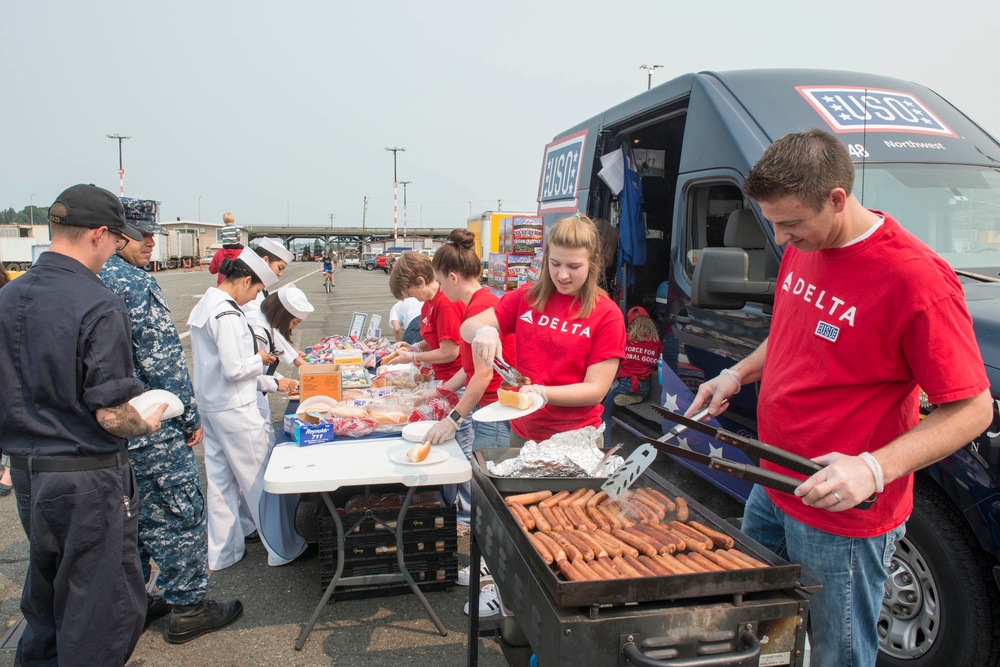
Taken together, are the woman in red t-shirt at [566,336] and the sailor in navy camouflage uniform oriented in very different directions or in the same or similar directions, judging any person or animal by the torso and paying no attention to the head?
very different directions

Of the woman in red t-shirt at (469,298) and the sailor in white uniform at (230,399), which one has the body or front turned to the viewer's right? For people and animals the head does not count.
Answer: the sailor in white uniform

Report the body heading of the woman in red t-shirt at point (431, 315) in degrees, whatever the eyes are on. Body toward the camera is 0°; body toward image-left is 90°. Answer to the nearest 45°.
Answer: approximately 90°

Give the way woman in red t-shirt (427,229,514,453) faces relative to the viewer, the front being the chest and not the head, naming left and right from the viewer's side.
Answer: facing to the left of the viewer

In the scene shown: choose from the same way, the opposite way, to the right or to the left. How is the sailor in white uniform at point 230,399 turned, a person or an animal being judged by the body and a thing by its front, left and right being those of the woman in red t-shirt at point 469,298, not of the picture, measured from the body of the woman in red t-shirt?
the opposite way

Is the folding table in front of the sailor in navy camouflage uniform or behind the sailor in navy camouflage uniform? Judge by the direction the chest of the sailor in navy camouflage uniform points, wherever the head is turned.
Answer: in front

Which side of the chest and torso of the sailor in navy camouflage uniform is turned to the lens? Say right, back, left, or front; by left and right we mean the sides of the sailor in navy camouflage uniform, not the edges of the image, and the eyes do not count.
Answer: right

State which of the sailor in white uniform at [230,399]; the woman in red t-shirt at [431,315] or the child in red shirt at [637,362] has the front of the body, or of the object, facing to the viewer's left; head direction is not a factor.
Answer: the woman in red t-shirt

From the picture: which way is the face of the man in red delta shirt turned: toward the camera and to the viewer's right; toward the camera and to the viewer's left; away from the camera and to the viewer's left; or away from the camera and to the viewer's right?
toward the camera and to the viewer's left

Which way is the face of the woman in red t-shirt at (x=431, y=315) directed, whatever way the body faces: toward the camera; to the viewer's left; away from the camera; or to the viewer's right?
to the viewer's left

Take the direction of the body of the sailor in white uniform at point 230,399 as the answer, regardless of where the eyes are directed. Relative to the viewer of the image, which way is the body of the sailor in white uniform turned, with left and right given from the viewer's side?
facing to the right of the viewer
